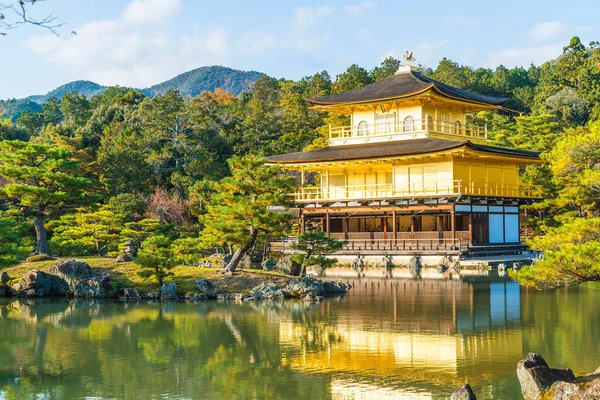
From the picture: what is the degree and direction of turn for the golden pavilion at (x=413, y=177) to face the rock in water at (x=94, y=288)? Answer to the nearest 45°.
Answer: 0° — it already faces it

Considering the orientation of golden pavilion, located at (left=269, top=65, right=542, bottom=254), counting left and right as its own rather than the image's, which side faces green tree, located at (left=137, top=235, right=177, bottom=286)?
front

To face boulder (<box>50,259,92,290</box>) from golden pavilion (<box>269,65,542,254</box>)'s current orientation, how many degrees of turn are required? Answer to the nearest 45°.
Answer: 0° — it already faces it

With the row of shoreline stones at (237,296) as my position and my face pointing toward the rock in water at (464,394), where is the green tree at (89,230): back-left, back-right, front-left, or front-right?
back-right

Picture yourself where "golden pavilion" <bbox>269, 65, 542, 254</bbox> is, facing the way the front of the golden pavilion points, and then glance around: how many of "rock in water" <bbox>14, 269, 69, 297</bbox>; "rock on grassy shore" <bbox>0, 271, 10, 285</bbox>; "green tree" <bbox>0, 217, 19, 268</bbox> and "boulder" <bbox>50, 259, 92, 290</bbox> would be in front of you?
4

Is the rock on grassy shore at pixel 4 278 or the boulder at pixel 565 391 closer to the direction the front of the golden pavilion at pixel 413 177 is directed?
the rock on grassy shore

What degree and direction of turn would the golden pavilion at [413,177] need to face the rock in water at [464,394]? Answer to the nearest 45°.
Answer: approximately 45° to its left

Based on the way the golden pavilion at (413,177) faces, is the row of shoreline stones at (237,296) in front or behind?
in front

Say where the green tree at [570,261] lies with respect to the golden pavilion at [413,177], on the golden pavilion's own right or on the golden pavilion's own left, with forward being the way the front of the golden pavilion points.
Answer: on the golden pavilion's own left

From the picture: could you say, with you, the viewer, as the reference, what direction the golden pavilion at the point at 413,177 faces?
facing the viewer and to the left of the viewer

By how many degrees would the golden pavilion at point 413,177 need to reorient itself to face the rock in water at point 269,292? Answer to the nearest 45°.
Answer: approximately 45° to its left

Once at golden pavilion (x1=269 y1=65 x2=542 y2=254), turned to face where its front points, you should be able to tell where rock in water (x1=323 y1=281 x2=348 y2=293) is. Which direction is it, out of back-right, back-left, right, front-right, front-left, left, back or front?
front-left

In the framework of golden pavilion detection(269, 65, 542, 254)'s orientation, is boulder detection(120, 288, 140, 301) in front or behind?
in front
